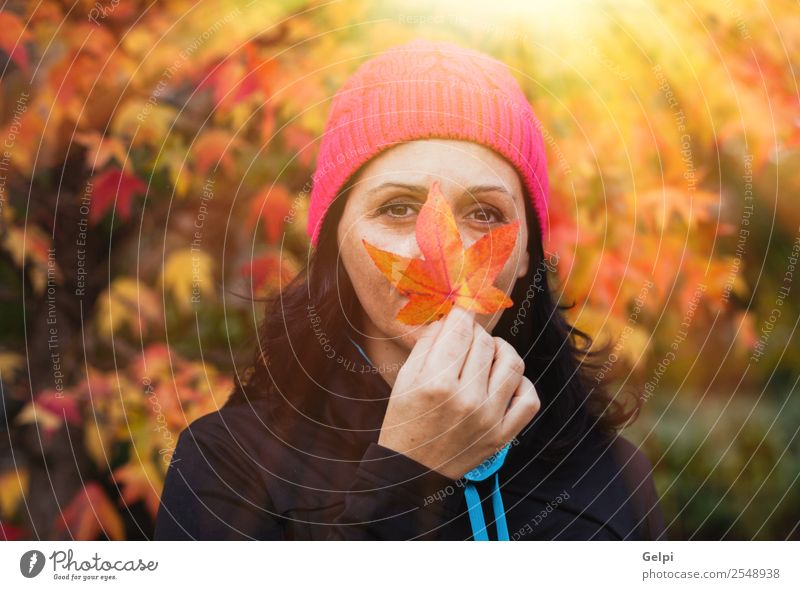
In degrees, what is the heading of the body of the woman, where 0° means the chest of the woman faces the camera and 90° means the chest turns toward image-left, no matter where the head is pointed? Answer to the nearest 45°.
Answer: approximately 0°
